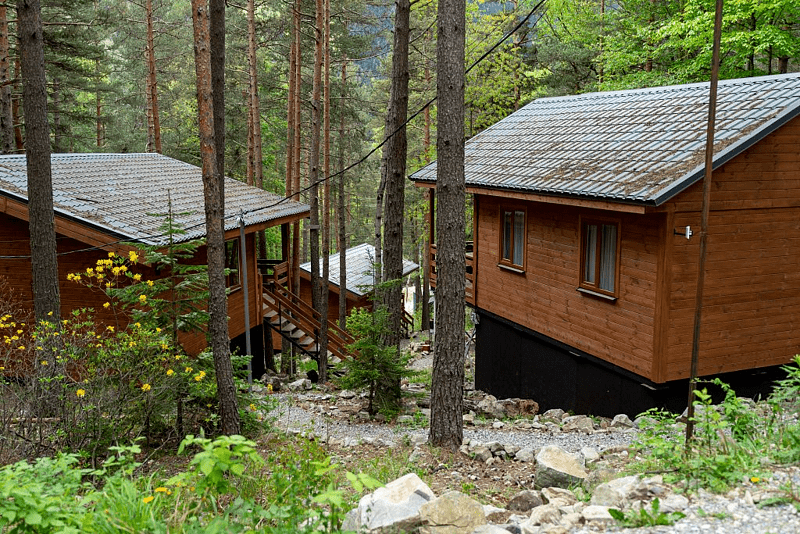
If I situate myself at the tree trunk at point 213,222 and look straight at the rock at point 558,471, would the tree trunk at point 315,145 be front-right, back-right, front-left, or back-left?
back-left

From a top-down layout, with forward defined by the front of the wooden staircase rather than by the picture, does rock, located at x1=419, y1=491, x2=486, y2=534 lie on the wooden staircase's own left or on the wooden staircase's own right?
on the wooden staircase's own right

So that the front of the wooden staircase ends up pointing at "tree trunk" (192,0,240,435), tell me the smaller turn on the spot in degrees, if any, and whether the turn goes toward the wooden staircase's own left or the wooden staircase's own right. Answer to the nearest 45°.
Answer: approximately 90° to the wooden staircase's own right

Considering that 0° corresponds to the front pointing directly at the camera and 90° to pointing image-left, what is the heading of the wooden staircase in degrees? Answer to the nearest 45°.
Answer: approximately 270°

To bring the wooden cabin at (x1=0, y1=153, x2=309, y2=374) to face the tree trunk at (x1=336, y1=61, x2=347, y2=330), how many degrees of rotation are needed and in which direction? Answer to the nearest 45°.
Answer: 0° — it already faces it

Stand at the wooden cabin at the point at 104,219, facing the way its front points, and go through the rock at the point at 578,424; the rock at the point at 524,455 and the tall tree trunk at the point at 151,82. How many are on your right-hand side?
2

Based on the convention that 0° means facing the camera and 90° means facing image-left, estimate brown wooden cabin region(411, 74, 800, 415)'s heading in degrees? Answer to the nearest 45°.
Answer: approximately 135°

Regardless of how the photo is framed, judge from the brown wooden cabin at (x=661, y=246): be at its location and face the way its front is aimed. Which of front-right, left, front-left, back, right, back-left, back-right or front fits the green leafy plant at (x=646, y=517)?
back-left

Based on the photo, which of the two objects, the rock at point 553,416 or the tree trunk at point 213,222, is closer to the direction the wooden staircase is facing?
the rock

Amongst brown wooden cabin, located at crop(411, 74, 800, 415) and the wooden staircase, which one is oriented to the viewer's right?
the wooden staircase

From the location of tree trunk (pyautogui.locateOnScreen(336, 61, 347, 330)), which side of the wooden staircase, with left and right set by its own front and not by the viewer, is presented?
left
